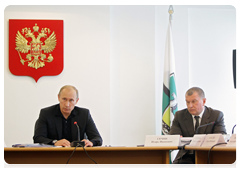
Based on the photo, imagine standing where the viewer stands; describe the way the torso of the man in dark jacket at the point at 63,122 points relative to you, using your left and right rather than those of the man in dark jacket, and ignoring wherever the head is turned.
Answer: facing the viewer

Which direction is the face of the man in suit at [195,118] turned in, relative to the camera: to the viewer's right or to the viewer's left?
to the viewer's left

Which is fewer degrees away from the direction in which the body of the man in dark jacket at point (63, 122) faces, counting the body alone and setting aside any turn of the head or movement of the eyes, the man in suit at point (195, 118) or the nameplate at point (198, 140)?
the nameplate

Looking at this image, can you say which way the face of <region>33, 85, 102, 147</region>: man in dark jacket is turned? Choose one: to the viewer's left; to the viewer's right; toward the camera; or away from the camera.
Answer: toward the camera

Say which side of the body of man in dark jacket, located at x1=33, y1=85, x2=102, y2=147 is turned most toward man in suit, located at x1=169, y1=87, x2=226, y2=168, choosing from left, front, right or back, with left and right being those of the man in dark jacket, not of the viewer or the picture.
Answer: left

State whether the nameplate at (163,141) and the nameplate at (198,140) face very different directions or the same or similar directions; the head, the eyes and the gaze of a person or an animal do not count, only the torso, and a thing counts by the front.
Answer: same or similar directions

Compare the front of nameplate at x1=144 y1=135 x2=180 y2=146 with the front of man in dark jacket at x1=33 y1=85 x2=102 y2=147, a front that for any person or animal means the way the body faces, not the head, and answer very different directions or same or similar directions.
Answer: same or similar directions

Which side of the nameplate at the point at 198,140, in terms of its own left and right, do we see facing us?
front

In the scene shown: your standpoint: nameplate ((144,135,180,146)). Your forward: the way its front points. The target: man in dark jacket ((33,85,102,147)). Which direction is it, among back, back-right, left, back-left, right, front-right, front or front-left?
back-right

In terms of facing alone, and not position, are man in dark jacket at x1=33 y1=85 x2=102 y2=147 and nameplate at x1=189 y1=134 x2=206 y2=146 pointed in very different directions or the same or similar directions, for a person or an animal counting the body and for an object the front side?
same or similar directions

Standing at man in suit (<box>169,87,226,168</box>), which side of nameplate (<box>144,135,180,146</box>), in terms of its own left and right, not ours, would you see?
back
